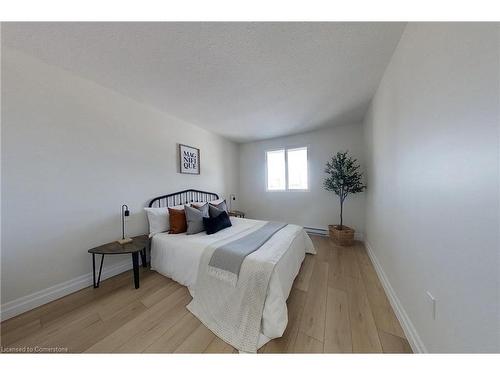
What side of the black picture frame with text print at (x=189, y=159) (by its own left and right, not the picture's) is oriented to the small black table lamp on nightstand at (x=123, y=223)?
right

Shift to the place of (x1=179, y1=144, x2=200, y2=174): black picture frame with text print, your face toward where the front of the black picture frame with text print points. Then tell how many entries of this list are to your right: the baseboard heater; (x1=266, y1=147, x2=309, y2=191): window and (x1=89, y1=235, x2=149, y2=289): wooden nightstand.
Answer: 1

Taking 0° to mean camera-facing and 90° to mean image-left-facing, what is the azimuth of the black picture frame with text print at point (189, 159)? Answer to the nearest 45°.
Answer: approximately 315°

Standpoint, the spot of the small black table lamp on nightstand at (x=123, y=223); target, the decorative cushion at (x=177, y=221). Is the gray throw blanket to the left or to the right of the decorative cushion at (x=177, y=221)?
right

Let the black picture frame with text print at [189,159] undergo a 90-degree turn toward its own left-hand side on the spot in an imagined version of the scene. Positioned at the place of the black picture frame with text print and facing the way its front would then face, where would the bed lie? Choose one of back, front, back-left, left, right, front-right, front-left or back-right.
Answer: back-right

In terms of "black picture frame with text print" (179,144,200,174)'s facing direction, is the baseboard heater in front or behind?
in front

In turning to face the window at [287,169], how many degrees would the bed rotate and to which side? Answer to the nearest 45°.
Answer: approximately 90° to its left

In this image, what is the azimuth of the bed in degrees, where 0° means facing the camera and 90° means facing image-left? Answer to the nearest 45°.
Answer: approximately 315°

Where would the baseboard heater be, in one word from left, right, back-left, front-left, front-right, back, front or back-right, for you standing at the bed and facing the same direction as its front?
left
